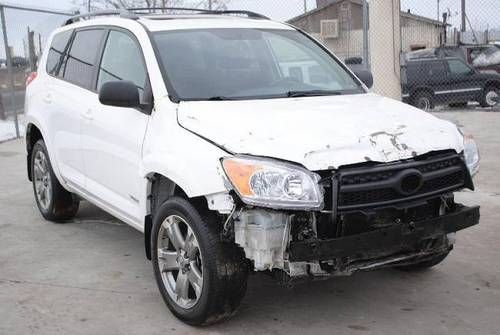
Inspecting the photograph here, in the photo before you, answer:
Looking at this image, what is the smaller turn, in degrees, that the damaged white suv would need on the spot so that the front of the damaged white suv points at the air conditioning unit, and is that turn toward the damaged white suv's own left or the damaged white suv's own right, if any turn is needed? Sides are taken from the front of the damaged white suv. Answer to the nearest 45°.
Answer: approximately 135° to the damaged white suv's own left

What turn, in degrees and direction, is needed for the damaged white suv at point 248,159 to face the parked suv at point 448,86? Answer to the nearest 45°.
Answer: approximately 135° to its left

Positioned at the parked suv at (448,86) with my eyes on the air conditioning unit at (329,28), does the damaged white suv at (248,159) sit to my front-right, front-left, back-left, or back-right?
back-left

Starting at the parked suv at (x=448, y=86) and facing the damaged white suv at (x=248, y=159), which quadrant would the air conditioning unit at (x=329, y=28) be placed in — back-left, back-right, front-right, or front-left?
back-right

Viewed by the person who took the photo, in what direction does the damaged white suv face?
facing the viewer and to the right of the viewer
